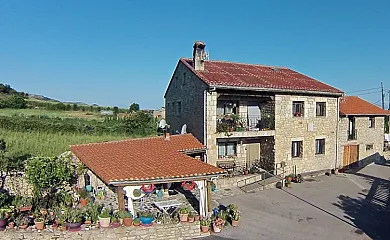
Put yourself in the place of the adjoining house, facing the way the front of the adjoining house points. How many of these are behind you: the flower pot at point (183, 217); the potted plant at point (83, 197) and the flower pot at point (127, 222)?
0

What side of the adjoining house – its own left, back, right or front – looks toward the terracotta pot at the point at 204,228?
front

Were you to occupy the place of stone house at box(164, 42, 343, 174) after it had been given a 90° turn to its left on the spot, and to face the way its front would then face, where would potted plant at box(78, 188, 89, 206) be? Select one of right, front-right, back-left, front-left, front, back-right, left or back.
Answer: back-right

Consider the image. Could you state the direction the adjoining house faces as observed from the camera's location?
facing the viewer

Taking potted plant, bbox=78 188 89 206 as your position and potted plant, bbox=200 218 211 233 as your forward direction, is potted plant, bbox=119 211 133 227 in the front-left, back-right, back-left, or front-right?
front-right

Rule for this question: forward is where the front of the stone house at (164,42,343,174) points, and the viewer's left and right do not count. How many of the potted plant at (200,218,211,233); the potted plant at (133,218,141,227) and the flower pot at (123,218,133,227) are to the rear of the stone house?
0

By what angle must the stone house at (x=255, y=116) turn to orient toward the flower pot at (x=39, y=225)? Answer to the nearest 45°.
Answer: approximately 45° to its right

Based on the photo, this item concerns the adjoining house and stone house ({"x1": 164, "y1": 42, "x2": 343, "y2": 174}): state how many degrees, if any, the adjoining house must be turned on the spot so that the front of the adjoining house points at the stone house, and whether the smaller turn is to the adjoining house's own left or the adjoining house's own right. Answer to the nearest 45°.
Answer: approximately 45° to the adjoining house's own right

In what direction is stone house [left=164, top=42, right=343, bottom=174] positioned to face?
toward the camera

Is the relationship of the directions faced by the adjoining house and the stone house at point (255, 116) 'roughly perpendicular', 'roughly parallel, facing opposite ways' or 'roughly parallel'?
roughly parallel

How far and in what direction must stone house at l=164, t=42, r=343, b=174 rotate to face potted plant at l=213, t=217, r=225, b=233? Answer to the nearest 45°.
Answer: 0° — it already faces it

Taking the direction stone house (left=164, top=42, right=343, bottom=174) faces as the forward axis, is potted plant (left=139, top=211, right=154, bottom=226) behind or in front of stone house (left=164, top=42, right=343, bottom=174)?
in front

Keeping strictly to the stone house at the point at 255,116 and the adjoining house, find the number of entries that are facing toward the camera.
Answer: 2

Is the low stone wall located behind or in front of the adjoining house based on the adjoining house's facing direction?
in front
